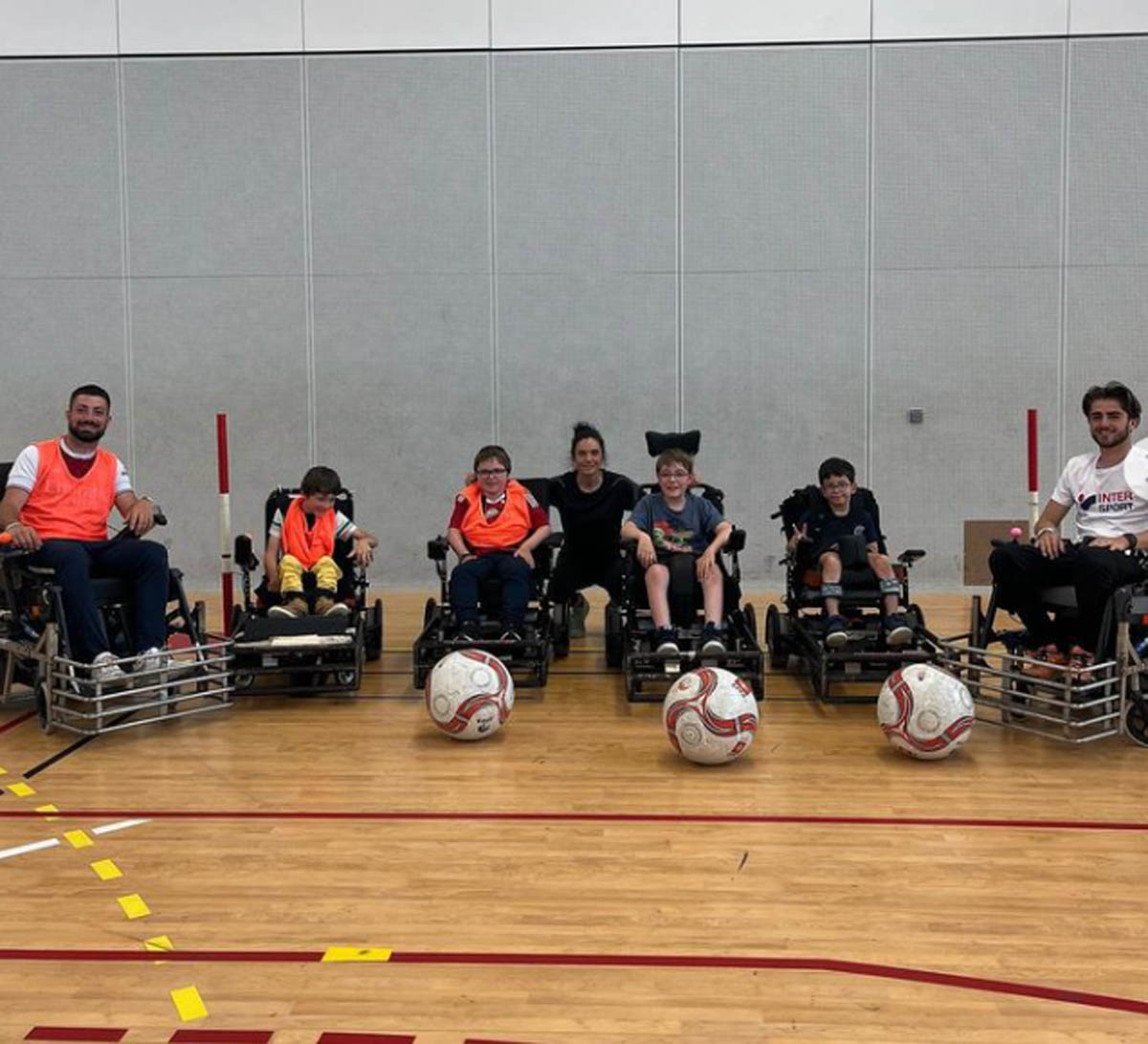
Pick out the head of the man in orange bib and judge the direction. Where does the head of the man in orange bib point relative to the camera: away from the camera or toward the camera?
toward the camera

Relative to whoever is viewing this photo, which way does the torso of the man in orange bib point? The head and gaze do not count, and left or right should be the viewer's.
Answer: facing the viewer and to the right of the viewer

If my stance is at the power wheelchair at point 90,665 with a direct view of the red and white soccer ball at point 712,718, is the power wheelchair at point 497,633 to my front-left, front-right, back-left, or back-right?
front-left

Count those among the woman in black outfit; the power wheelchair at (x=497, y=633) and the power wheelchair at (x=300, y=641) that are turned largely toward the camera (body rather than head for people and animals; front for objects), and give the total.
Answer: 3

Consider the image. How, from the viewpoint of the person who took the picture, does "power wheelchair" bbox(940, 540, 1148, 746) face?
facing the viewer and to the left of the viewer

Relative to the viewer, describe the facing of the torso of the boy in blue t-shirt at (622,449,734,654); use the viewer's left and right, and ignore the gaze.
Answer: facing the viewer

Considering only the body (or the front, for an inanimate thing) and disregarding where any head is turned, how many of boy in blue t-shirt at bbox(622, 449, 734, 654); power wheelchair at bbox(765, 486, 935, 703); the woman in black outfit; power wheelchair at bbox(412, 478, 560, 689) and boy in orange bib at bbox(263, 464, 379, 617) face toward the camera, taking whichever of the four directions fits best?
5

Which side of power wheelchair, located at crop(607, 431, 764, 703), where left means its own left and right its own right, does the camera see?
front

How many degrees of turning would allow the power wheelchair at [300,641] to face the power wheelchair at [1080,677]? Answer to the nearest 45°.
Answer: approximately 45° to its left

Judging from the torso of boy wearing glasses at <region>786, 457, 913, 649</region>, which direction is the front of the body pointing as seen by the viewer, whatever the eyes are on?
toward the camera

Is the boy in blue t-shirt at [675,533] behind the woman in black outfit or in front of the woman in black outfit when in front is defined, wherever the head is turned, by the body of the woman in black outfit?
in front

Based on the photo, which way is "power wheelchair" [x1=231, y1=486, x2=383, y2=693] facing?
toward the camera

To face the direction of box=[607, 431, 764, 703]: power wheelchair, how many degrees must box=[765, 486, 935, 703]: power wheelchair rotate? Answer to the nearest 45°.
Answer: approximately 45° to its right

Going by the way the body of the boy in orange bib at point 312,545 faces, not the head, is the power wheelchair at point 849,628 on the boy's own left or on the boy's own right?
on the boy's own left

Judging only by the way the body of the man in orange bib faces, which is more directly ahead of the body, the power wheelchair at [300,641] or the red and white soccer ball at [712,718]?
the red and white soccer ball

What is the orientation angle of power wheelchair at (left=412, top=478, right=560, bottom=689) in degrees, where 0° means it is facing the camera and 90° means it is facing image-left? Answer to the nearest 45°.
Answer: approximately 0°

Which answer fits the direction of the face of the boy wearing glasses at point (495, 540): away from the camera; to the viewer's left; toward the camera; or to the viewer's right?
toward the camera

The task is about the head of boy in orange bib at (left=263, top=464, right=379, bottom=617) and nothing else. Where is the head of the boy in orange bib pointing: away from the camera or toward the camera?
toward the camera
